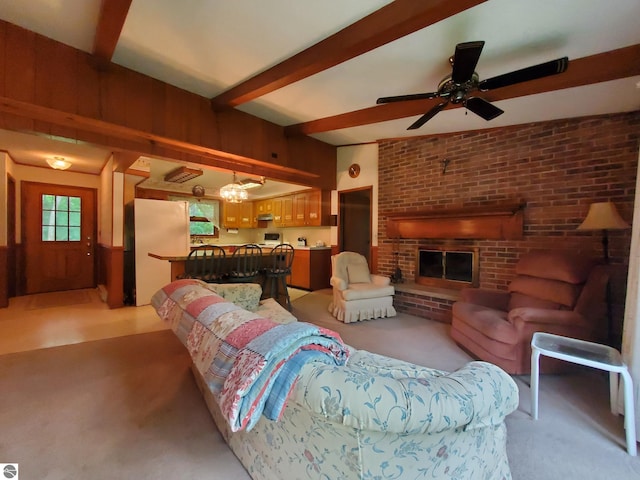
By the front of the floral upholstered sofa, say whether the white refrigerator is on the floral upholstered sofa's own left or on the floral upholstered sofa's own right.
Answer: on the floral upholstered sofa's own left

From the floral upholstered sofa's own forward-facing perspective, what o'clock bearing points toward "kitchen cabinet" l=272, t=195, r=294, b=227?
The kitchen cabinet is roughly at 10 o'clock from the floral upholstered sofa.

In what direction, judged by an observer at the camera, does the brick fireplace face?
facing the viewer and to the left of the viewer

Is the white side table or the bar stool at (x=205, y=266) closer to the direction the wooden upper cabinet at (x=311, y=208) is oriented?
the bar stool

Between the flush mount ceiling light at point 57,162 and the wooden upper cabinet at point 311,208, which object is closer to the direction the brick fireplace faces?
the flush mount ceiling light

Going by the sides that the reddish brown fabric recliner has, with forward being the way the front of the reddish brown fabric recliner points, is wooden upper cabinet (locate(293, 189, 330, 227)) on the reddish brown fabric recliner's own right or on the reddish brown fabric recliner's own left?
on the reddish brown fabric recliner's own right

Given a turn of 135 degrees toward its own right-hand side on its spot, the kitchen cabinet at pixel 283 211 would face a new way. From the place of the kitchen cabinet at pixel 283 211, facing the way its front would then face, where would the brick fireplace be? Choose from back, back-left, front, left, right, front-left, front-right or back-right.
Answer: back-right

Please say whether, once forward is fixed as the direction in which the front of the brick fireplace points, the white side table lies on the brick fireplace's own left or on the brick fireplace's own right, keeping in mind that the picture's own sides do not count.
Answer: on the brick fireplace's own left

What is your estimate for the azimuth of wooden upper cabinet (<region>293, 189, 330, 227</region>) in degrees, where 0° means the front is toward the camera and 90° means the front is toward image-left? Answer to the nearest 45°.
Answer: approximately 45°

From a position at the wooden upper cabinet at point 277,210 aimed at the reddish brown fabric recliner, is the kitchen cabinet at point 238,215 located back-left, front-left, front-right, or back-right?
back-right

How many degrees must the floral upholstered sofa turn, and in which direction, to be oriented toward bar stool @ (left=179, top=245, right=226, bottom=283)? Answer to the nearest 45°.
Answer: approximately 90° to its left

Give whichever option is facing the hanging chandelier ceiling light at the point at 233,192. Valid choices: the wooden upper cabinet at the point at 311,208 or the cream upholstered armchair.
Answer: the wooden upper cabinet

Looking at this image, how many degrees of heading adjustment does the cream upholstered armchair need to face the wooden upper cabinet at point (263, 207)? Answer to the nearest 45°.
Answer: approximately 180°

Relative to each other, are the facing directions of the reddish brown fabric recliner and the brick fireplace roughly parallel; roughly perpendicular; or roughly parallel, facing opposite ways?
roughly parallel
